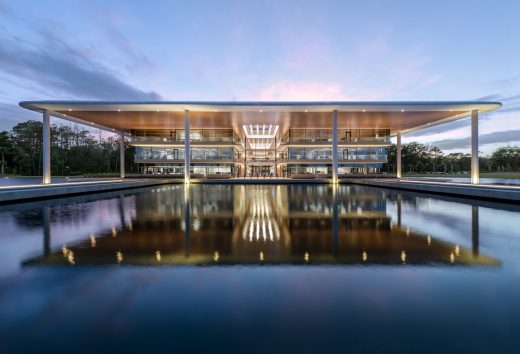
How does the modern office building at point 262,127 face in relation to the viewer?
toward the camera
